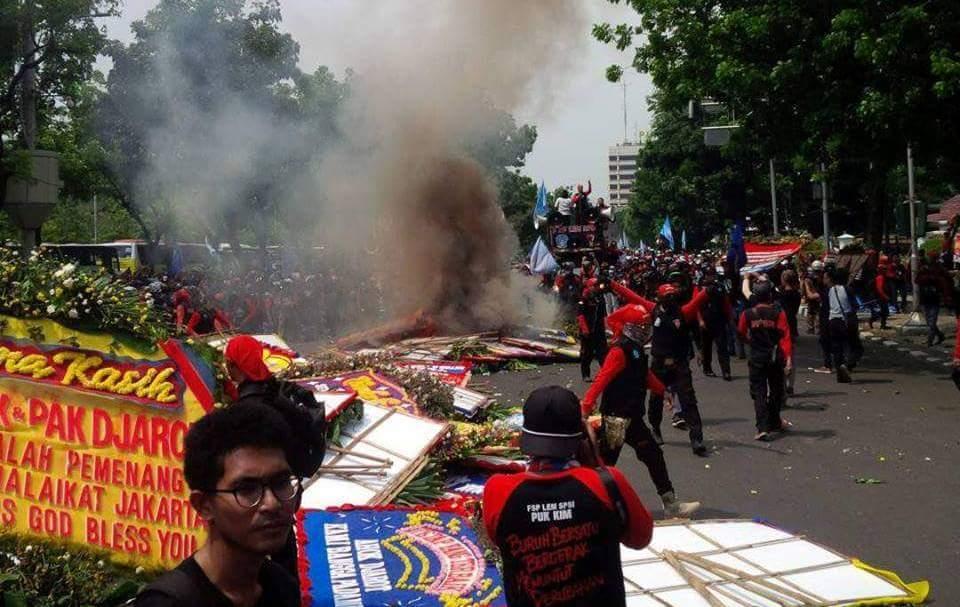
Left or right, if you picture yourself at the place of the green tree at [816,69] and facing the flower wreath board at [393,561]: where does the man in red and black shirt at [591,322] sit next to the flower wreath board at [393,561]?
right

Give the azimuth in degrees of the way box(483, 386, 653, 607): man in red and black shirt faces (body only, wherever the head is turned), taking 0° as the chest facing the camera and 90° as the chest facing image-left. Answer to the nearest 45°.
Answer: approximately 180°

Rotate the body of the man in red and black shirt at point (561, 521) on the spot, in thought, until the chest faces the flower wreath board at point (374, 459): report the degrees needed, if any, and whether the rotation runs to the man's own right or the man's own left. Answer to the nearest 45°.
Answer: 0° — they already face it

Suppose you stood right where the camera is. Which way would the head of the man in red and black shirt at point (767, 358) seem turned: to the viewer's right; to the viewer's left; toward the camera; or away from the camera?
away from the camera

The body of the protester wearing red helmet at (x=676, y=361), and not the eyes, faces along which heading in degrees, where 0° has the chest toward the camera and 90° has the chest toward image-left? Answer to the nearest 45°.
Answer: approximately 0°

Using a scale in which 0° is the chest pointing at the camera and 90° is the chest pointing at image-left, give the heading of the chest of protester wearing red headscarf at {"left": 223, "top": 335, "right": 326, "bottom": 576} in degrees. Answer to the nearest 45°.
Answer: approximately 90°

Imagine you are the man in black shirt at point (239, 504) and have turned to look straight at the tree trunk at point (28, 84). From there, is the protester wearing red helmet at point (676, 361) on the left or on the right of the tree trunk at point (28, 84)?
right

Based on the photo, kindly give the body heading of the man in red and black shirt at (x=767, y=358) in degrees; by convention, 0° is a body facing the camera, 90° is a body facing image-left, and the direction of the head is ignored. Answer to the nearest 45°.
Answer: approximately 180°
